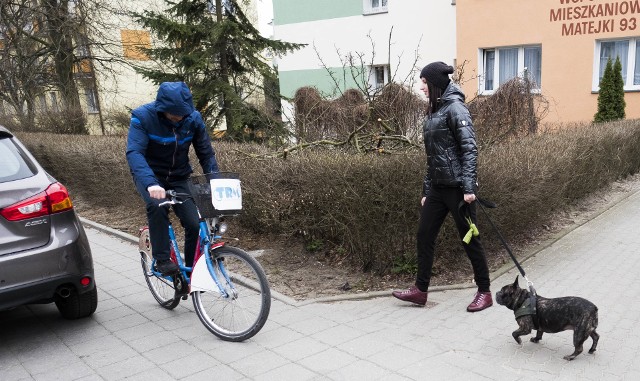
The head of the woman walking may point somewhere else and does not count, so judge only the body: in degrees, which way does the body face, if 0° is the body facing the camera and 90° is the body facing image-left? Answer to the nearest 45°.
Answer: approximately 90°

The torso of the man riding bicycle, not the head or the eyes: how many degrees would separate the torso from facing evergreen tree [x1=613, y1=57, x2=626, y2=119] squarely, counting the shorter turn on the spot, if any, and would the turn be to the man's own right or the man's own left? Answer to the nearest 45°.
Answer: approximately 90° to the man's own left

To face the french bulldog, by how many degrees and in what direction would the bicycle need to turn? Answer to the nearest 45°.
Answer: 0° — it already faces it

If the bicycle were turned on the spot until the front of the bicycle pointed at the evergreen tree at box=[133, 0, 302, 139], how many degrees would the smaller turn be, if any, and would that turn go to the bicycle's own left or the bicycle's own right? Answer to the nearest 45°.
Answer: approximately 135° to the bicycle's own left

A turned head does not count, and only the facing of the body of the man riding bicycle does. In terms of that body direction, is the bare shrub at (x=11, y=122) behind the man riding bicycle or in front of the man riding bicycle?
behind

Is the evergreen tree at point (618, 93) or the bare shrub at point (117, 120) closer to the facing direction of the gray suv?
the bare shrub

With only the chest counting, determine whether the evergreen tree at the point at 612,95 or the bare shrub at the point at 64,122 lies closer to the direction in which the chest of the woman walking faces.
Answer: the bare shrub

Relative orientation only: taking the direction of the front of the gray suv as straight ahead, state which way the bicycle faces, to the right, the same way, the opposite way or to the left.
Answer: the opposite way

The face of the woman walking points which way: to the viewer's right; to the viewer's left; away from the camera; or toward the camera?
to the viewer's left

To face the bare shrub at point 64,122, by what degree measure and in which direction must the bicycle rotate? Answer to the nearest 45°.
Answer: approximately 135° to its left

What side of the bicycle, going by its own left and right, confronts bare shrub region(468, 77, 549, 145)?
left

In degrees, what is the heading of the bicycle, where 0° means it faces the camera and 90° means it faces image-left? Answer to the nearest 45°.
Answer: approximately 315°

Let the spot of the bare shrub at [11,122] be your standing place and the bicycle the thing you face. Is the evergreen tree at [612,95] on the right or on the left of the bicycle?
left
